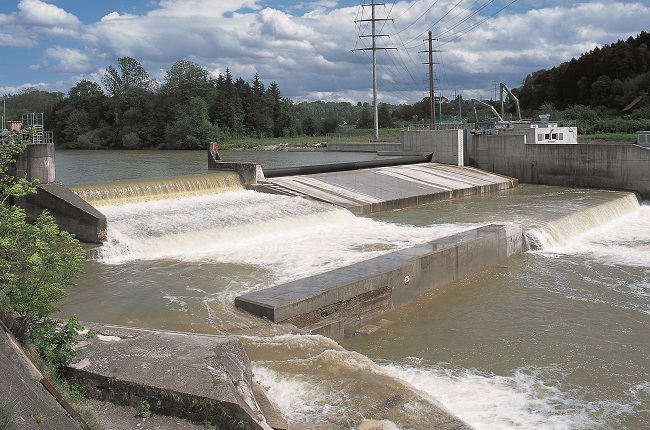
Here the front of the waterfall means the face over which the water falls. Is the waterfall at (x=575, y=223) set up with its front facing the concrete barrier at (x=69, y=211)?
no

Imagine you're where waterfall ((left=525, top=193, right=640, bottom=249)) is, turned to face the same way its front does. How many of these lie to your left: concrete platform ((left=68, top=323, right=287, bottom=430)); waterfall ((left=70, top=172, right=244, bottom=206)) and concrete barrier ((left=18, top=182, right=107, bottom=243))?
0

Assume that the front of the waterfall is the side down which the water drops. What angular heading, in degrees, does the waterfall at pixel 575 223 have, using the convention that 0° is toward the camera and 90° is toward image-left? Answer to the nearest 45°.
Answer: approximately 315°

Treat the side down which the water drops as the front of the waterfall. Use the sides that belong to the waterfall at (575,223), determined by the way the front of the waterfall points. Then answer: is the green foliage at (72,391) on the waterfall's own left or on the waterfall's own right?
on the waterfall's own right

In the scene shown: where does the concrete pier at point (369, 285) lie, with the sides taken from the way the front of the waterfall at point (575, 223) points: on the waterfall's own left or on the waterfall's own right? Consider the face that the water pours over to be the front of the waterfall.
on the waterfall's own right

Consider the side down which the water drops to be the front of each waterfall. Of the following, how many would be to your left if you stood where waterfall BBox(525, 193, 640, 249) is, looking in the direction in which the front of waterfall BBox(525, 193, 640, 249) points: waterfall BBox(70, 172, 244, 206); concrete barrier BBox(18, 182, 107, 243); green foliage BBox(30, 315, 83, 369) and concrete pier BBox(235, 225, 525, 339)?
0

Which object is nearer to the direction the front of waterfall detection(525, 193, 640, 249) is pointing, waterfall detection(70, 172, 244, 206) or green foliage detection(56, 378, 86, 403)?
the green foliage

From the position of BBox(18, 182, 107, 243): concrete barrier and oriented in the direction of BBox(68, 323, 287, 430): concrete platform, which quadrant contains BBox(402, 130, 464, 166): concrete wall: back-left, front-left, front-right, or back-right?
back-left

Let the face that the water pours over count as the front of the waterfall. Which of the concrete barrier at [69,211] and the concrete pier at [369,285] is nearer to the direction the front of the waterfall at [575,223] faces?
the concrete pier

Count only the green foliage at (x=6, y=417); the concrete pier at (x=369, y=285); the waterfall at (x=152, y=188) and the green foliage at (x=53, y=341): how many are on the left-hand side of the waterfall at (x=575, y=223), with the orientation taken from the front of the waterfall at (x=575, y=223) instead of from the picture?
0

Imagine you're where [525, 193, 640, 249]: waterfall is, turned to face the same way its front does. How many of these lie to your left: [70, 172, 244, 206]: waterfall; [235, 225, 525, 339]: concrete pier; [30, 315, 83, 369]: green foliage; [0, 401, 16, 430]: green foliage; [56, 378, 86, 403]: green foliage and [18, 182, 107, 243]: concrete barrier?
0

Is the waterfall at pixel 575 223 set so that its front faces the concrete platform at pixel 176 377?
no

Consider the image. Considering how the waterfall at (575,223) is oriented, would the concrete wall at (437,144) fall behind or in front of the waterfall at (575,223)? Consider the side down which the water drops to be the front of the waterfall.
behind

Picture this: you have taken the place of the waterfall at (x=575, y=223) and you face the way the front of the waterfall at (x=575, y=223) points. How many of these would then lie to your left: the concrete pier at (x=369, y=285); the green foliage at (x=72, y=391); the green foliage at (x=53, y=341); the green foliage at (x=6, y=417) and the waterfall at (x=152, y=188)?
0

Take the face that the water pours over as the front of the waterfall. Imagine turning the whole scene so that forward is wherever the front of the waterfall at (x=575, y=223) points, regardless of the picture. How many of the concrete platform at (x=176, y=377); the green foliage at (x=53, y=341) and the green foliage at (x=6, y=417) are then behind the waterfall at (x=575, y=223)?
0

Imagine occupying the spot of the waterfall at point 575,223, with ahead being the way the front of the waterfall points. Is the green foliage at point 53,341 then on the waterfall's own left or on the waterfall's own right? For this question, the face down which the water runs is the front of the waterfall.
on the waterfall's own right

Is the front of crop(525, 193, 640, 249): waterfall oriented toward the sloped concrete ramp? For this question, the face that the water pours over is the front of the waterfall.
no

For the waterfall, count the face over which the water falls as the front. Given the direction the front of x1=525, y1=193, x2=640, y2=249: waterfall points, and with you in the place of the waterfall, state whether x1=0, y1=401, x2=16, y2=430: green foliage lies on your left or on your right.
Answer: on your right

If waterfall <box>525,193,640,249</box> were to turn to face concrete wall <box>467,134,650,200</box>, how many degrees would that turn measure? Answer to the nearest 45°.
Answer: approximately 135° to its left

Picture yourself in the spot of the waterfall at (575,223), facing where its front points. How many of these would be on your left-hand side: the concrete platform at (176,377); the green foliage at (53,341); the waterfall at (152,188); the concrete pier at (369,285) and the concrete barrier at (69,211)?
0
